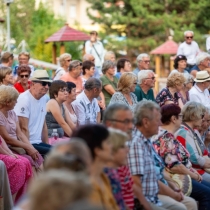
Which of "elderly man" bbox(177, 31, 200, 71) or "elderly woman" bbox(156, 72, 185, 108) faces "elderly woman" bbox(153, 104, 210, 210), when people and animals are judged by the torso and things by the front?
the elderly man

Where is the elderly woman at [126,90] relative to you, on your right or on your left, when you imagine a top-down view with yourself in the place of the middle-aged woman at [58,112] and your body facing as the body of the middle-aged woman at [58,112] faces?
on your left

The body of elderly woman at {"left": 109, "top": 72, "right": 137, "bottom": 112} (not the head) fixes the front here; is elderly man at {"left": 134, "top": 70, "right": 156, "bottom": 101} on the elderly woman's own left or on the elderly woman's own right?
on the elderly woman's own left
